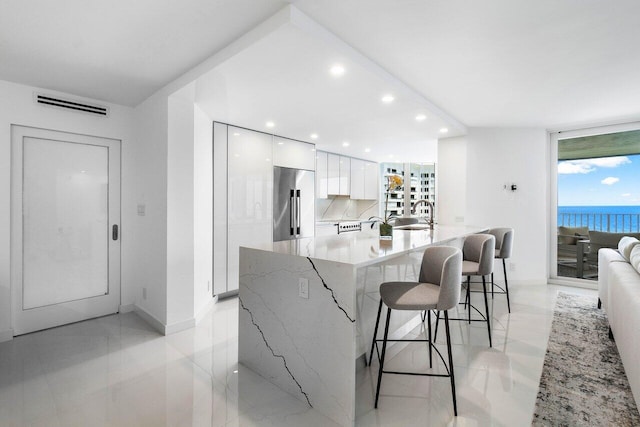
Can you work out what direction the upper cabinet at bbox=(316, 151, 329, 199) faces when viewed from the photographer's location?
facing the viewer and to the right of the viewer

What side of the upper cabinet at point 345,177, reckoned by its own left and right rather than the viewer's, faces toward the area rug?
front

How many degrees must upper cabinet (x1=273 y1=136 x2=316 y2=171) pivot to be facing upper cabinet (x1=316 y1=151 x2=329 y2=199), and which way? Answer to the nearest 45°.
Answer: approximately 90° to its left

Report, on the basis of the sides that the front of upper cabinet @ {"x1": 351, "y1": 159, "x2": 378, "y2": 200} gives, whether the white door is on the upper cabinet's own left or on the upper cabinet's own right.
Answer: on the upper cabinet's own right

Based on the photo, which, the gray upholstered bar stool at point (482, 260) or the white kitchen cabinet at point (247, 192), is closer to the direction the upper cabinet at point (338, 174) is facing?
the gray upholstered bar stool

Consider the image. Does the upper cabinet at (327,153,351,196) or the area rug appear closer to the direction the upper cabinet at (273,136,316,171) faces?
the area rug

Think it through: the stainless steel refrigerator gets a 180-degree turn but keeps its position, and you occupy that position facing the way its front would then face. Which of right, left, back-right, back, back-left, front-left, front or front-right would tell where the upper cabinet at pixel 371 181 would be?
right

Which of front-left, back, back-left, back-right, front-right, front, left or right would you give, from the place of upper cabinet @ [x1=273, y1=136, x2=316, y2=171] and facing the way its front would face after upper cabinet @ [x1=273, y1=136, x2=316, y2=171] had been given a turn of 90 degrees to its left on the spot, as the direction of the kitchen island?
back-right

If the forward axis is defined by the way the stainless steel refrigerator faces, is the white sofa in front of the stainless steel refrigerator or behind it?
in front

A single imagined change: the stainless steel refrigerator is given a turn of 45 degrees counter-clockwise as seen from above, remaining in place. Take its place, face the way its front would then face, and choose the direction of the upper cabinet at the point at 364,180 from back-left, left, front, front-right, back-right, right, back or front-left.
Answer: front-left

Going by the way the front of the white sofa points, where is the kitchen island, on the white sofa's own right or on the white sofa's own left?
on the white sofa's own right
